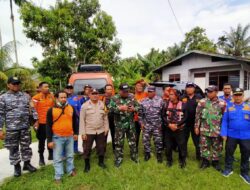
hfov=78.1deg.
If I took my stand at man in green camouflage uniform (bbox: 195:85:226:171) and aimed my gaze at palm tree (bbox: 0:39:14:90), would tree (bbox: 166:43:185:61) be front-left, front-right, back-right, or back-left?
front-right

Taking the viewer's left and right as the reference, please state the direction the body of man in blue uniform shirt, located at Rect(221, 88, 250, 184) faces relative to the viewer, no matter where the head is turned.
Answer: facing the viewer

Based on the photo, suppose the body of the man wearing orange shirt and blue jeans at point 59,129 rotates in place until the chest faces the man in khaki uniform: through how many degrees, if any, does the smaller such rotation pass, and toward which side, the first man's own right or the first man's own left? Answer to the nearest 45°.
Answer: approximately 90° to the first man's own left

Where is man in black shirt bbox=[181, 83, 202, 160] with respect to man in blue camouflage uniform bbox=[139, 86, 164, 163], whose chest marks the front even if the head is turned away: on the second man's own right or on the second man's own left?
on the second man's own left

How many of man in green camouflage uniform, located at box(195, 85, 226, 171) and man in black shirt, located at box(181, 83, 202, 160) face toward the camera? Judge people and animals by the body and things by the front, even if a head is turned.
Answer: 2

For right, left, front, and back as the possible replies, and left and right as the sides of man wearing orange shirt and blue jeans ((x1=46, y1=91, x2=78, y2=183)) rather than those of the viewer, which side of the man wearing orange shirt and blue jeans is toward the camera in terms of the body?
front

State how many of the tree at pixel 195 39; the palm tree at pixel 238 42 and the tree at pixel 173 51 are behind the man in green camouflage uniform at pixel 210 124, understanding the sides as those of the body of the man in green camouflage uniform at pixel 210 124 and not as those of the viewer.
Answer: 3

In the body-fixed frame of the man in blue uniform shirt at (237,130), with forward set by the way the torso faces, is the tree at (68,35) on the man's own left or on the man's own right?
on the man's own right

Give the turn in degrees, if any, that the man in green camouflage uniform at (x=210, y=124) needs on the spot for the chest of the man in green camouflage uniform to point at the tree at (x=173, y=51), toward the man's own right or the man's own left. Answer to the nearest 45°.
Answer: approximately 180°

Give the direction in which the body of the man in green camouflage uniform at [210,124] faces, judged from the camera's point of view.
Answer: toward the camera

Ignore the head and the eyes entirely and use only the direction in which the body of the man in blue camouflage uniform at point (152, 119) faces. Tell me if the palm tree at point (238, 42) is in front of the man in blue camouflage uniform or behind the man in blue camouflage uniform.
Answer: behind
